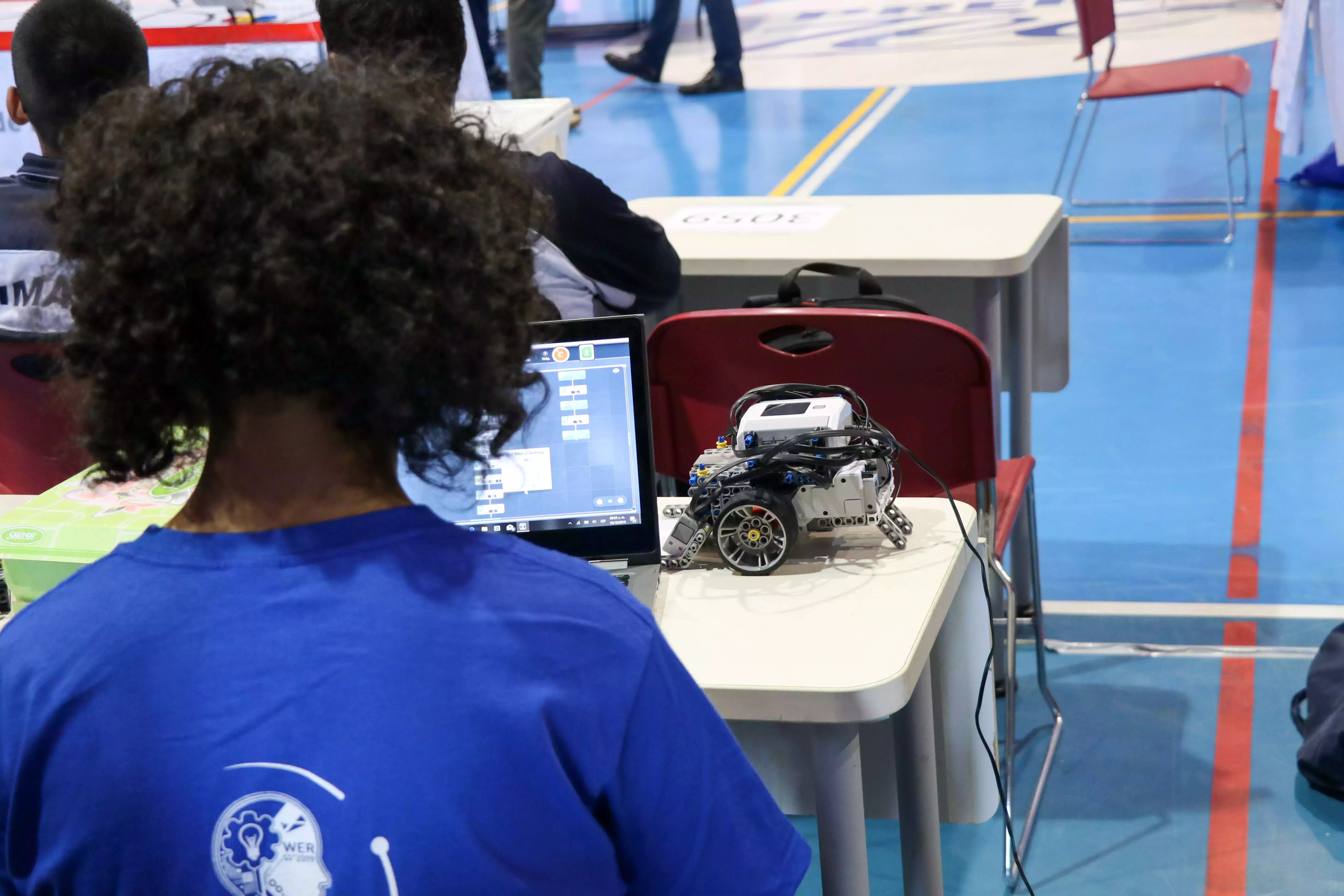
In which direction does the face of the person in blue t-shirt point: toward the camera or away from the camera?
away from the camera

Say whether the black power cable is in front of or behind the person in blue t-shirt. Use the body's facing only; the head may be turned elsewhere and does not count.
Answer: in front

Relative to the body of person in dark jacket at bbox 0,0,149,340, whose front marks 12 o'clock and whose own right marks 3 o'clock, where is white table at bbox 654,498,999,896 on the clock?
The white table is roughly at 5 o'clock from the person in dark jacket.

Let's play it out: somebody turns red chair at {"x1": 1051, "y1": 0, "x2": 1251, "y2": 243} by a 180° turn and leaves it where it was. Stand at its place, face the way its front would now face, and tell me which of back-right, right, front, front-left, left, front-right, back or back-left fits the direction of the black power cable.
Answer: left

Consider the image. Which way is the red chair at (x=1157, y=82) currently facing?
to the viewer's right

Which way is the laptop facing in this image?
toward the camera

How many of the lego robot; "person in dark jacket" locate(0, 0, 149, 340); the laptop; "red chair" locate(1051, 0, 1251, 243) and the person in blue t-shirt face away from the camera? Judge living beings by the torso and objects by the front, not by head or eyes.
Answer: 2

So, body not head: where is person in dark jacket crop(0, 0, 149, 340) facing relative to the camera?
away from the camera

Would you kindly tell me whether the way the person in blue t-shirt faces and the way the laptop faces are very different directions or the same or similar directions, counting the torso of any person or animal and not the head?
very different directions

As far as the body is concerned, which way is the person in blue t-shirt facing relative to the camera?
away from the camera

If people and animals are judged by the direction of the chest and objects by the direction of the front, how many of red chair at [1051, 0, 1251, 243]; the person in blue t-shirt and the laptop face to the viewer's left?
0

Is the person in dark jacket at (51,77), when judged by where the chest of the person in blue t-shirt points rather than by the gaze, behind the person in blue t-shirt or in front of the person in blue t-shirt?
in front

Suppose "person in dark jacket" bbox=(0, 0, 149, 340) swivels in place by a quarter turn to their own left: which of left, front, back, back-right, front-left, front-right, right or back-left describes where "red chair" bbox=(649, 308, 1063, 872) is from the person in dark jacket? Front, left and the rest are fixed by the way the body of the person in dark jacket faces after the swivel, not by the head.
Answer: back-left

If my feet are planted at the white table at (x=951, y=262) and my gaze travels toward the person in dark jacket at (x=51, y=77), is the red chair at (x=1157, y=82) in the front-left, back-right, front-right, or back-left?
back-right

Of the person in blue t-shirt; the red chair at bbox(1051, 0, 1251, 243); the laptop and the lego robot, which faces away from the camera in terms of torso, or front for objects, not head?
the person in blue t-shirt
